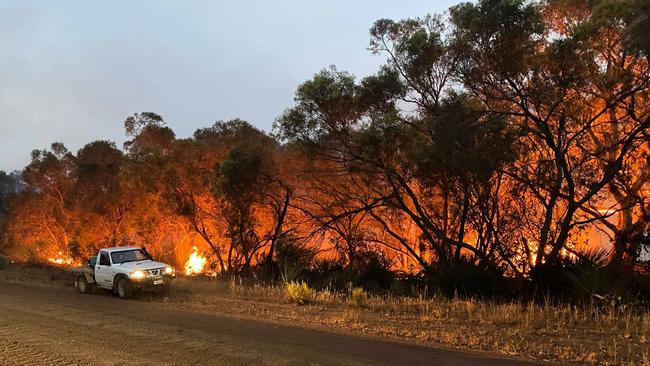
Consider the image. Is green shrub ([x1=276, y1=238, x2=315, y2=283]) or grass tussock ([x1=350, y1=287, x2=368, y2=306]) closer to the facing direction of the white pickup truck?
the grass tussock

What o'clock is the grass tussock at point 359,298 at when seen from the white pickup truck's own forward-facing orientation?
The grass tussock is roughly at 12 o'clock from the white pickup truck.

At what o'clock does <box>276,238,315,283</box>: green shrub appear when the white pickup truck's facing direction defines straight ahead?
The green shrub is roughly at 10 o'clock from the white pickup truck.

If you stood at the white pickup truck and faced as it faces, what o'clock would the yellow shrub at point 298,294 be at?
The yellow shrub is roughly at 12 o'clock from the white pickup truck.

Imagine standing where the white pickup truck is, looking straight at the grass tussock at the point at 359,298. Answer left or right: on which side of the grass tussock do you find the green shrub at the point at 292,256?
left
